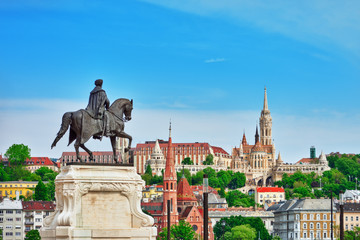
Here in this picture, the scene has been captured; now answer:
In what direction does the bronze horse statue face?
to the viewer's right
